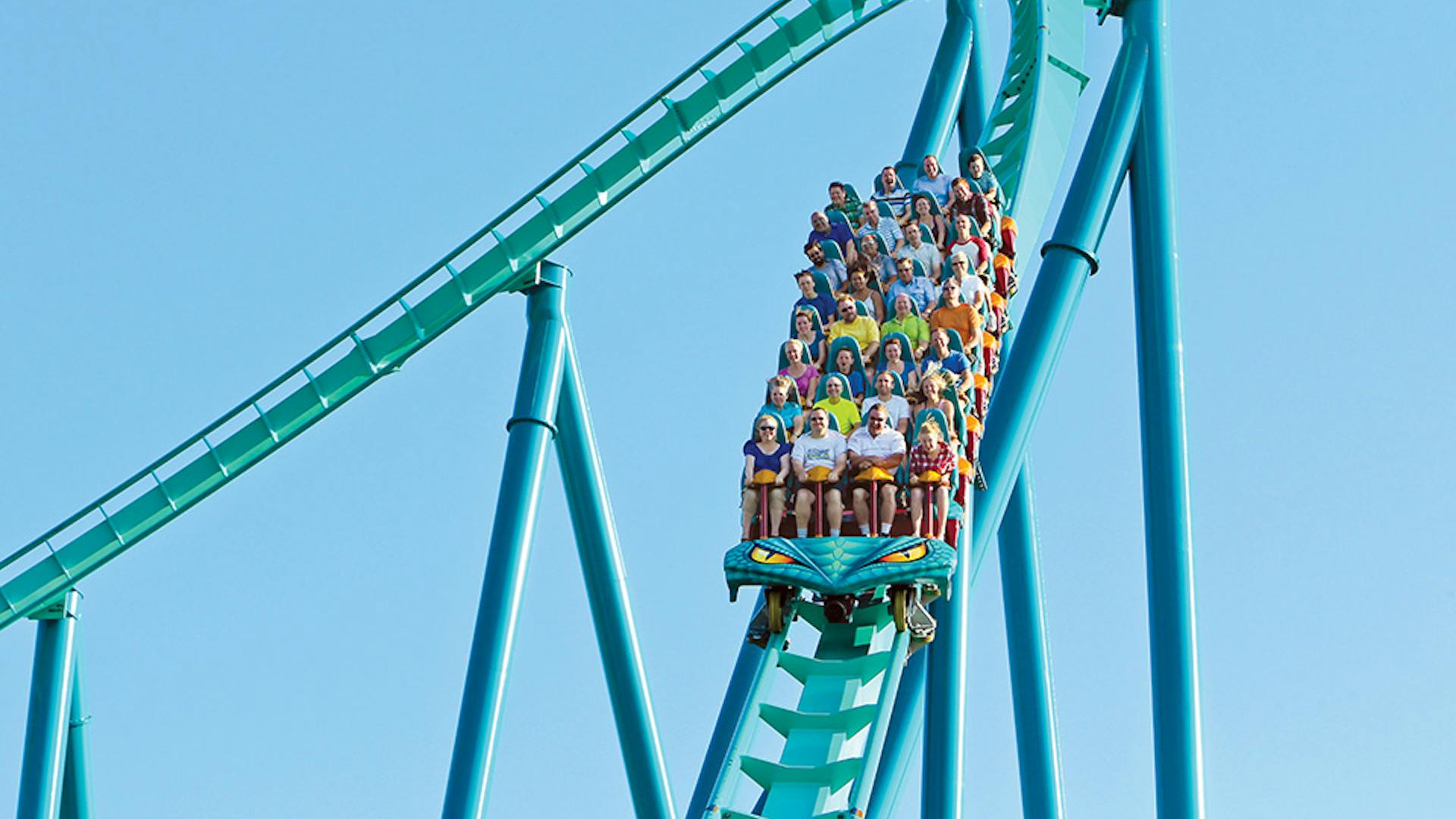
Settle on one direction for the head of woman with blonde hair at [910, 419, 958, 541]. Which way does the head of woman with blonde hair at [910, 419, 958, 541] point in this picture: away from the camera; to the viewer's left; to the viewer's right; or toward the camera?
toward the camera

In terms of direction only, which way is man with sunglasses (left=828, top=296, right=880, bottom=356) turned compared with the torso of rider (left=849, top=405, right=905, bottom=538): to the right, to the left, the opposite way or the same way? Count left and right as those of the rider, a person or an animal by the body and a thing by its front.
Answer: the same way

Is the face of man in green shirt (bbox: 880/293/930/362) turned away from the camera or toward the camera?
toward the camera

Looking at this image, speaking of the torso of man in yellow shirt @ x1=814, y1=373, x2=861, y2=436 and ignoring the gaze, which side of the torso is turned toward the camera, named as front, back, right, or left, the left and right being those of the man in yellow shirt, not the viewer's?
front

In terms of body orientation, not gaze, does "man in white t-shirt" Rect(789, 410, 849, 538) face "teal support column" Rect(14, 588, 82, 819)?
no

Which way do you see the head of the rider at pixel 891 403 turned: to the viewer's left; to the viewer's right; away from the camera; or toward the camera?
toward the camera

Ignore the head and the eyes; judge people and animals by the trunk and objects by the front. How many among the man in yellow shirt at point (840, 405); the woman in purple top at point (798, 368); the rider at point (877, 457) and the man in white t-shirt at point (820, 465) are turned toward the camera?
4

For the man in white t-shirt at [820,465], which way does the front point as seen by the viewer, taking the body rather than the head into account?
toward the camera

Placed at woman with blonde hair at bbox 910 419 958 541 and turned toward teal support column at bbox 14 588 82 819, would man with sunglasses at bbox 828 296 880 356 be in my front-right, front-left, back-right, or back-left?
front-right

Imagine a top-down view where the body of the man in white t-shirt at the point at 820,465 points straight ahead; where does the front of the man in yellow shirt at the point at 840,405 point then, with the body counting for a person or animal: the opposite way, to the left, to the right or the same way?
the same way

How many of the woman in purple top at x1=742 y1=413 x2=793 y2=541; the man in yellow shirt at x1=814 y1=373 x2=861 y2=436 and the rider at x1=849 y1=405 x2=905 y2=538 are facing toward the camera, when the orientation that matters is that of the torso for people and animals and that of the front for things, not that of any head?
3

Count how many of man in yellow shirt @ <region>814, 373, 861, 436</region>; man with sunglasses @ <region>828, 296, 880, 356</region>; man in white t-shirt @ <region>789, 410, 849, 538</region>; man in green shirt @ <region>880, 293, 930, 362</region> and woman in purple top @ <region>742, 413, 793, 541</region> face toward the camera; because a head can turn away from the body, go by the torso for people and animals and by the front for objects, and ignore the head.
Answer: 5

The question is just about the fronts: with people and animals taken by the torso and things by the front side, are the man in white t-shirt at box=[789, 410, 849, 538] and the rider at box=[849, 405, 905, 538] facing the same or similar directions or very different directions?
same or similar directions

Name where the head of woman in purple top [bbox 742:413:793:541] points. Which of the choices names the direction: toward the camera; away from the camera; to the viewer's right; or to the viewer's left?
toward the camera

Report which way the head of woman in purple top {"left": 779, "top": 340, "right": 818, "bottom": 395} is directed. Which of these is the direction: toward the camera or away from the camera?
toward the camera
